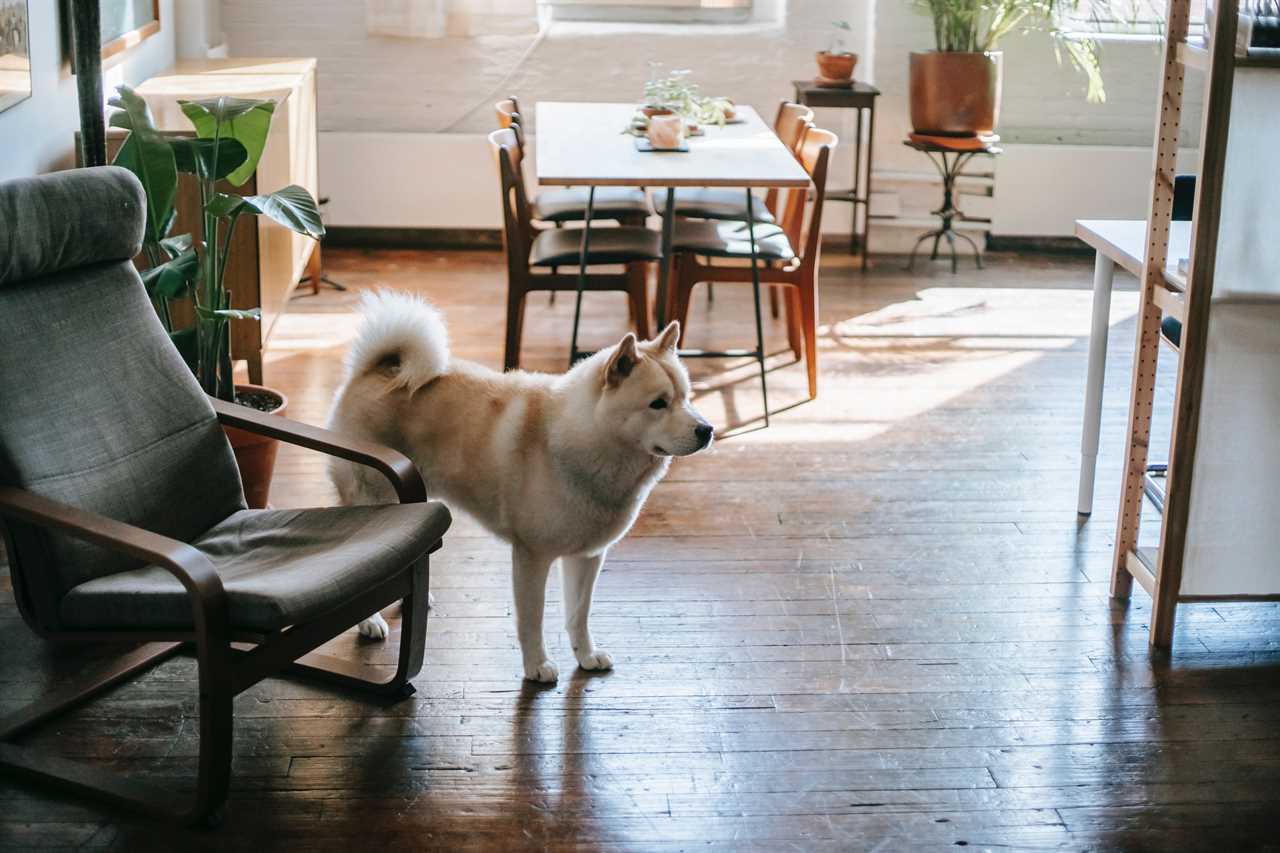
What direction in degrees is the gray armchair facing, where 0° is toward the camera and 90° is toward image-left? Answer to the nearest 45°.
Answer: approximately 315°

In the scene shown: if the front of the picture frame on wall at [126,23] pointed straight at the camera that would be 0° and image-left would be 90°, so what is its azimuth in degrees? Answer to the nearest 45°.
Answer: approximately 315°

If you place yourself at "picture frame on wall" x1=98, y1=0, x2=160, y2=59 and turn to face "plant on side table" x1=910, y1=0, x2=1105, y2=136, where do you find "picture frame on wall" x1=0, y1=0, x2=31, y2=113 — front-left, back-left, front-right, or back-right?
back-right

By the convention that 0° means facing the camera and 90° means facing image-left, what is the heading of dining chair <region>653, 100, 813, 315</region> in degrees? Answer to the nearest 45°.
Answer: approximately 90°

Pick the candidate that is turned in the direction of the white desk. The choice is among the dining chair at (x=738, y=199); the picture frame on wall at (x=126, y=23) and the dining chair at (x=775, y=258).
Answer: the picture frame on wall

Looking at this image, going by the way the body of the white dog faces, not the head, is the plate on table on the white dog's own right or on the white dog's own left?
on the white dog's own left

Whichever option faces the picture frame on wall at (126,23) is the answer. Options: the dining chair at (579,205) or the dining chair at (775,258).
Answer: the dining chair at (775,258)

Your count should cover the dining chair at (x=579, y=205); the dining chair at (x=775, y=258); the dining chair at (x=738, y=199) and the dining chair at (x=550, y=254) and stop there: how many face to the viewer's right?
2

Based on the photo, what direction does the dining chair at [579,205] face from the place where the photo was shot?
facing to the right of the viewer

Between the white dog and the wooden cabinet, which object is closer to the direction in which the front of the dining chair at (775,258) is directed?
the wooden cabinet

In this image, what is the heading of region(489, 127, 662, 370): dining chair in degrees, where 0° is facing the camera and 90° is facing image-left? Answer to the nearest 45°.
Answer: approximately 270°

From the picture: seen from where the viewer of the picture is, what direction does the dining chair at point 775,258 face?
facing to the left of the viewer

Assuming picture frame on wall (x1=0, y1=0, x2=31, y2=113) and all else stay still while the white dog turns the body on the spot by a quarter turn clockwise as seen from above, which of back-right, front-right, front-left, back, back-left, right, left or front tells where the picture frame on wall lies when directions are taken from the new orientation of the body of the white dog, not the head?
right

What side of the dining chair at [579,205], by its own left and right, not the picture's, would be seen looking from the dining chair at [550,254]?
right

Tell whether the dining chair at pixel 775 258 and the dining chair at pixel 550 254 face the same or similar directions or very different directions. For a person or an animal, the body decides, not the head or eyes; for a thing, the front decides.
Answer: very different directions

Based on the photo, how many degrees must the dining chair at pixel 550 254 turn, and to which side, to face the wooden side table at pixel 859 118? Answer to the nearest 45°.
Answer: approximately 45° to its left
